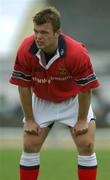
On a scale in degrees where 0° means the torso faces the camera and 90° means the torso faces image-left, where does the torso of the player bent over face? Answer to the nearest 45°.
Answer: approximately 0°

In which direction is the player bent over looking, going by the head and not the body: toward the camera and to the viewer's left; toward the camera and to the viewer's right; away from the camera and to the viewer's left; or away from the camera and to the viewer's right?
toward the camera and to the viewer's left
